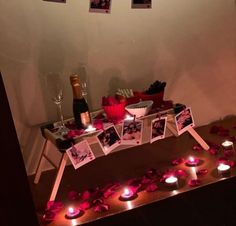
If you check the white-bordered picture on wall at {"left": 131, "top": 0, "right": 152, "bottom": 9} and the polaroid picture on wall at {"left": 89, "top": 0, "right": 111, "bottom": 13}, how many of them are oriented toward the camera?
2

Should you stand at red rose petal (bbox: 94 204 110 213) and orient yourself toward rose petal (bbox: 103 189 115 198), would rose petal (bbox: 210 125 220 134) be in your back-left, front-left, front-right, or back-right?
front-right

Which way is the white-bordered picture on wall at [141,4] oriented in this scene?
toward the camera

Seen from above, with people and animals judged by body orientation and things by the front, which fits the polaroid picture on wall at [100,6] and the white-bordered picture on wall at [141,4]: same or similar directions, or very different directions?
same or similar directions
